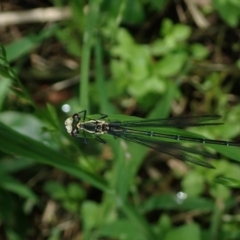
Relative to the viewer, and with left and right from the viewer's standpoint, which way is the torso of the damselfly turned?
facing to the left of the viewer
